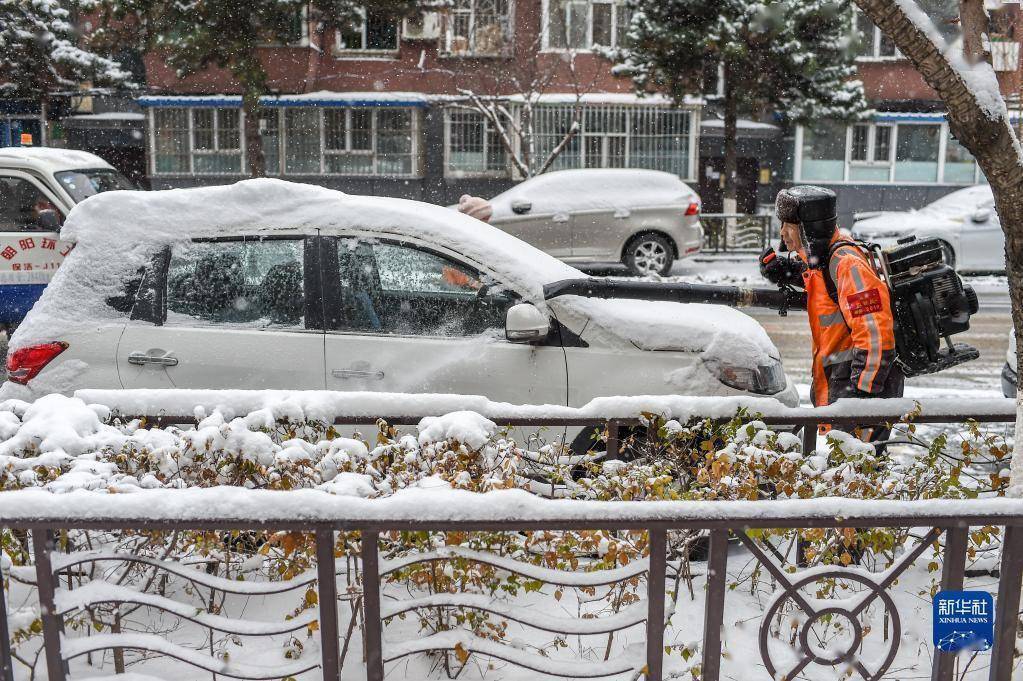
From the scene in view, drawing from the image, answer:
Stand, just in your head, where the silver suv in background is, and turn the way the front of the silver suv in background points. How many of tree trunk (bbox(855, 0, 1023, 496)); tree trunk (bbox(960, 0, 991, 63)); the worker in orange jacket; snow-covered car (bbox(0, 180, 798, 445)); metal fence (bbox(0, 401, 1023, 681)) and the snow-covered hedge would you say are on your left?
6

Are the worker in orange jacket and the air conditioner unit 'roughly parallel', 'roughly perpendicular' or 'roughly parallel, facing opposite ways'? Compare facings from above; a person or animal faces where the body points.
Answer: roughly perpendicular

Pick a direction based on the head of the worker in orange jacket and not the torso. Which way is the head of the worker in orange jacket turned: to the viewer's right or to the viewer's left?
to the viewer's left

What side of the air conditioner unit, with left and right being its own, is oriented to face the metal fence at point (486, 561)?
front

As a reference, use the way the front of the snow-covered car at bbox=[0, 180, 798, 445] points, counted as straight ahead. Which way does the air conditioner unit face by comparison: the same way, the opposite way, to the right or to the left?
to the right

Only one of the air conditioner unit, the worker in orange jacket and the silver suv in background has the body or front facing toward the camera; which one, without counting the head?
the air conditioner unit

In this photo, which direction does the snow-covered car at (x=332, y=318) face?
to the viewer's right

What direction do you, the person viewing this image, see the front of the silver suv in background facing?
facing to the left of the viewer

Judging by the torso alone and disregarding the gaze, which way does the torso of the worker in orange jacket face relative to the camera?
to the viewer's left

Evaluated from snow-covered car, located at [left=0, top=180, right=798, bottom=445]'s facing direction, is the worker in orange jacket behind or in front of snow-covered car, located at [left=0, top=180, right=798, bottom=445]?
in front

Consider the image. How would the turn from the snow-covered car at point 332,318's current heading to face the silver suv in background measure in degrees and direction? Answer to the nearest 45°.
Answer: approximately 90° to its left

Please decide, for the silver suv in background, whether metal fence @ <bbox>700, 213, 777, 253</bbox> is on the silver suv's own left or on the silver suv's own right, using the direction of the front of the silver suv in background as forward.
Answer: on the silver suv's own right
